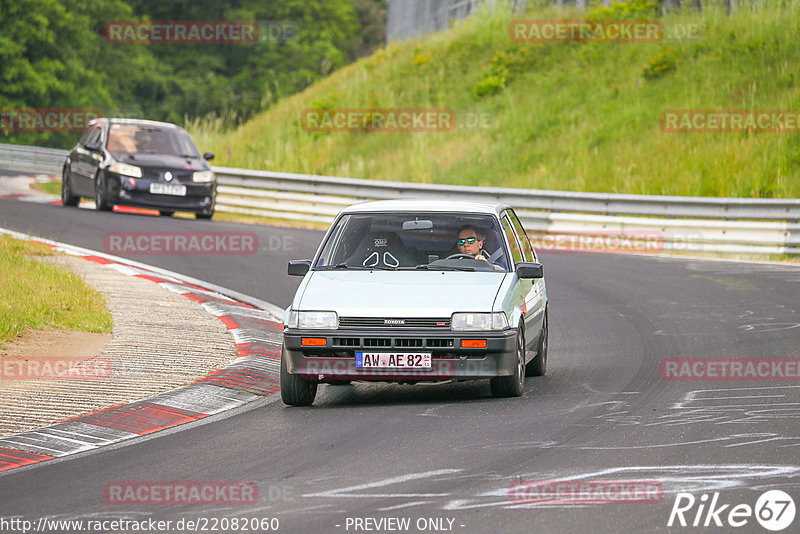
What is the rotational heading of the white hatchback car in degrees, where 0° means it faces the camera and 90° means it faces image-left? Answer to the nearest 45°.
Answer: approximately 0°

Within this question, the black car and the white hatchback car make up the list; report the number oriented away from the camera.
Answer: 0

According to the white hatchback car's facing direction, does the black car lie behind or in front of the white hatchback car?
behind

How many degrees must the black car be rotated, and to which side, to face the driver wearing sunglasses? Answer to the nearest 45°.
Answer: approximately 45° to its right

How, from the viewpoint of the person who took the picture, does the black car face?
facing the viewer and to the right of the viewer

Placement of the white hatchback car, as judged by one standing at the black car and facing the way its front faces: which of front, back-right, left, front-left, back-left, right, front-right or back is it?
front-right

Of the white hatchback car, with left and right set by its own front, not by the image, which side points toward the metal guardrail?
back
